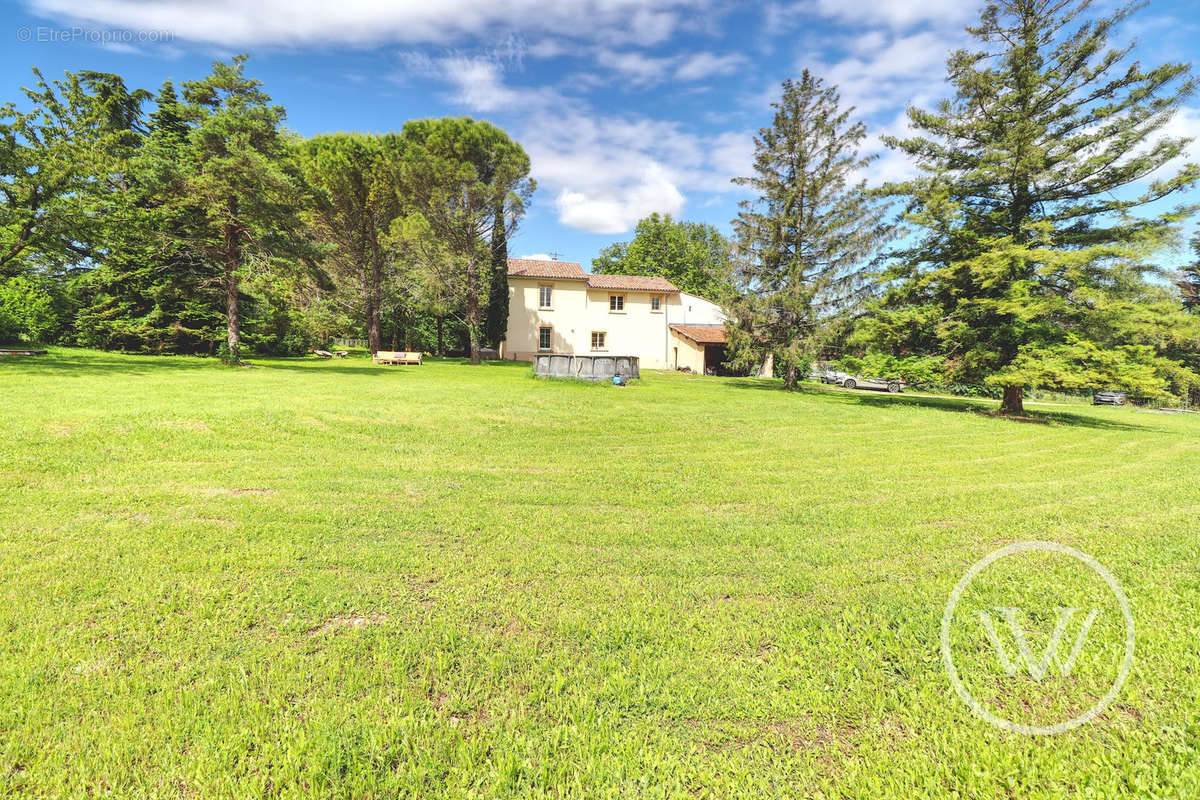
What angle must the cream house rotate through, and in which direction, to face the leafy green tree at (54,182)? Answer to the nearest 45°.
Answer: approximately 45° to its right

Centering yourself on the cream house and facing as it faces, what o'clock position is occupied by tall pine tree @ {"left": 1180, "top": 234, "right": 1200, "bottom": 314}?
The tall pine tree is roughly at 9 o'clock from the cream house.

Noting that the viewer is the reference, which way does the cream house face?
facing the viewer

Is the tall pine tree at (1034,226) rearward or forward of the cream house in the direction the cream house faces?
forward

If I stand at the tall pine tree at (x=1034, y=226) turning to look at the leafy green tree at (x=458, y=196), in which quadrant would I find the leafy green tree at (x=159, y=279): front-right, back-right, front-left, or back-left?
front-left

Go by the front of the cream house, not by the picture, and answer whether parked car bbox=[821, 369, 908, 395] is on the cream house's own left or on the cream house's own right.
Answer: on the cream house's own left

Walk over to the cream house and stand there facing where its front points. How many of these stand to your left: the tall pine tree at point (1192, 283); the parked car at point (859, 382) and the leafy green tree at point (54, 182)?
2

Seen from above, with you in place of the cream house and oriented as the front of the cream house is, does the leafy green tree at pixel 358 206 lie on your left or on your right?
on your right

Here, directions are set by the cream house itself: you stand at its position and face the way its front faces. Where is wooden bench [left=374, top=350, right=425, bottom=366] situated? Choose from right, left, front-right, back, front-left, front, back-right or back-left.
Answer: front-right

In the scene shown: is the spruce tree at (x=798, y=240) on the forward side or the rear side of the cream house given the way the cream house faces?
on the forward side

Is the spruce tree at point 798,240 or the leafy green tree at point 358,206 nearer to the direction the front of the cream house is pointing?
the spruce tree

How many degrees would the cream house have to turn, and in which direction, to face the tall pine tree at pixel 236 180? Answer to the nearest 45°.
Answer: approximately 45° to its right

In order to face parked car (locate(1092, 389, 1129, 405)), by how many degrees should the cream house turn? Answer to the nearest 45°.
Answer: approximately 90° to its left

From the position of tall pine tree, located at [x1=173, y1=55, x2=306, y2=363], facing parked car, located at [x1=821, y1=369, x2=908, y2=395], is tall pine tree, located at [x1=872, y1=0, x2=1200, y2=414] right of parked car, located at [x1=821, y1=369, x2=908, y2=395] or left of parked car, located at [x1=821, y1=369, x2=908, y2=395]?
right
